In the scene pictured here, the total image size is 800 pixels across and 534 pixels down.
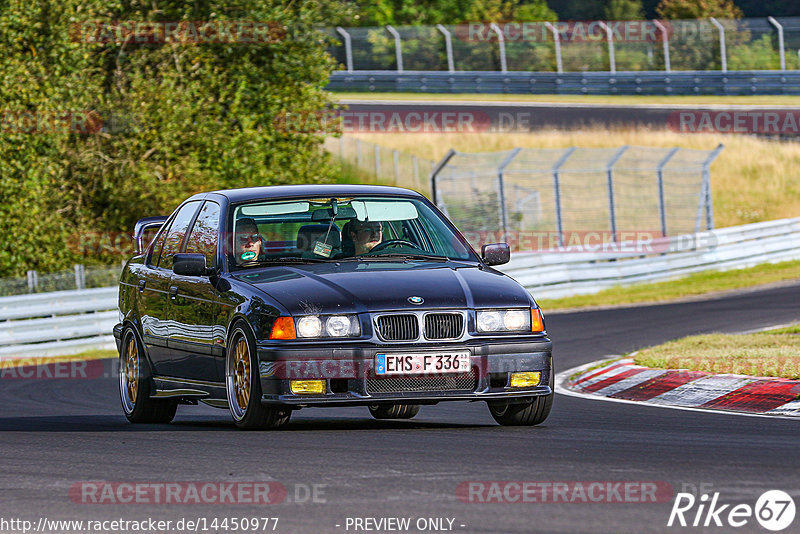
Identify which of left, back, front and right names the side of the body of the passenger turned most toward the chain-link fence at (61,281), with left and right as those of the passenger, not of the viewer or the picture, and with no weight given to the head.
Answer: back

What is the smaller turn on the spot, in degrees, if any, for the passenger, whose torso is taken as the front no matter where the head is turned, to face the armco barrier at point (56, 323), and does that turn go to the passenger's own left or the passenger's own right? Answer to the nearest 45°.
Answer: approximately 180°

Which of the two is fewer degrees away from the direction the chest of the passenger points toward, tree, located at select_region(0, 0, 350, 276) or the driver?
the driver

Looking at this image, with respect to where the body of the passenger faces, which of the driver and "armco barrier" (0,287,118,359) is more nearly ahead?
the driver

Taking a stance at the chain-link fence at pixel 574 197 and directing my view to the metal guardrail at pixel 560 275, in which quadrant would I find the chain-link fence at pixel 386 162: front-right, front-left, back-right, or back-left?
back-right

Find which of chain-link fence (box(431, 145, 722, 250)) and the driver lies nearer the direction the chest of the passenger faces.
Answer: the driver

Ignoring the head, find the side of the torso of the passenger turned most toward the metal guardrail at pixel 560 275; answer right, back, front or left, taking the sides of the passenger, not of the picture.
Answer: back

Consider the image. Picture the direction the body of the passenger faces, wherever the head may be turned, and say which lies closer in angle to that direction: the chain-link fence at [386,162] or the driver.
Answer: the driver

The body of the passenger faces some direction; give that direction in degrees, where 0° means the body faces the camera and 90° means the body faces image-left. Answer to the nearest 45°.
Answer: approximately 0°

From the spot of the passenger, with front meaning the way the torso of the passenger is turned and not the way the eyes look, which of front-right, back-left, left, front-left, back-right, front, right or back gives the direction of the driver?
left

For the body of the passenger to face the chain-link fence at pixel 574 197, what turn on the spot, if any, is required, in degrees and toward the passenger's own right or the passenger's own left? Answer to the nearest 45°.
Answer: approximately 180°
